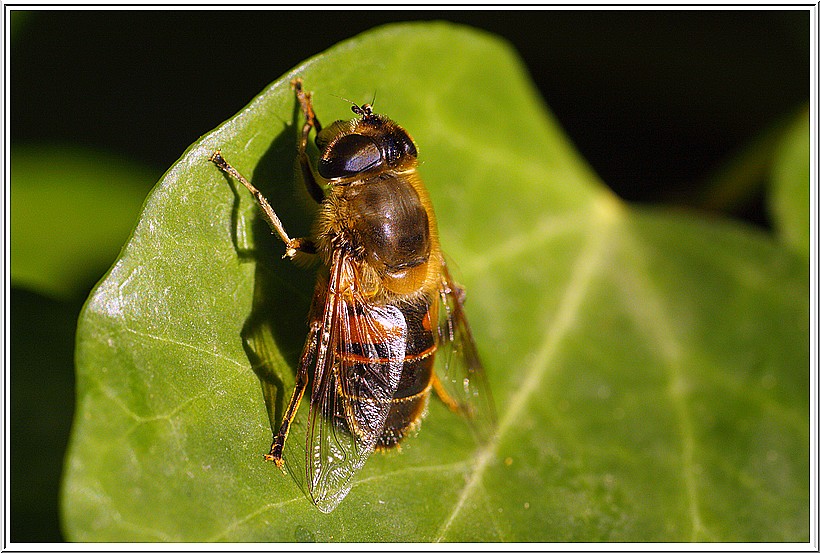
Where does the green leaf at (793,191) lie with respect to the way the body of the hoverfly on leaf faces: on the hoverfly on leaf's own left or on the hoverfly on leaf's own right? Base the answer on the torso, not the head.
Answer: on the hoverfly on leaf's own right

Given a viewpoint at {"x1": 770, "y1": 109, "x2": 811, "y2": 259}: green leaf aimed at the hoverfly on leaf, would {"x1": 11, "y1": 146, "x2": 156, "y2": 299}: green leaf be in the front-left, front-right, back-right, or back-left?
front-right

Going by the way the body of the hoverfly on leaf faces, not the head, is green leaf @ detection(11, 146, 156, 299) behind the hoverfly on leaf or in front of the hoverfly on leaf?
in front

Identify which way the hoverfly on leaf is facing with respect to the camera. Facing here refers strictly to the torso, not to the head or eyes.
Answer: away from the camera
